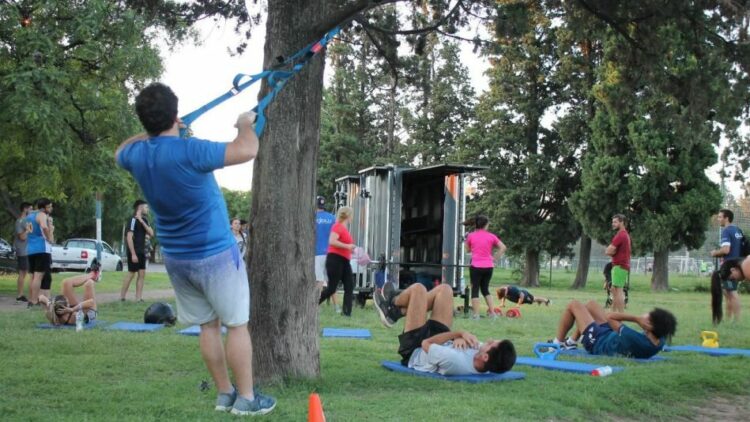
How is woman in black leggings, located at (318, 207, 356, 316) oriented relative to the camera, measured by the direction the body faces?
to the viewer's right

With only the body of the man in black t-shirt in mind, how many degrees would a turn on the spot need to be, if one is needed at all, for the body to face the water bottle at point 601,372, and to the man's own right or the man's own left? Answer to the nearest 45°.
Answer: approximately 45° to the man's own right

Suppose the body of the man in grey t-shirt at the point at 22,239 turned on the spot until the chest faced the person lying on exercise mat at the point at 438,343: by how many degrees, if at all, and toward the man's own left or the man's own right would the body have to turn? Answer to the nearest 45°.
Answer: approximately 90° to the man's own right

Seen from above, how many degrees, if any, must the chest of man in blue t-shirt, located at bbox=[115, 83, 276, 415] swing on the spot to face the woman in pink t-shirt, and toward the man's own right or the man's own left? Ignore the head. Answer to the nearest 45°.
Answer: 0° — they already face them

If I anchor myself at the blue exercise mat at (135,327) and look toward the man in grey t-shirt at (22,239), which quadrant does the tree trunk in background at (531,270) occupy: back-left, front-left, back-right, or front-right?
front-right

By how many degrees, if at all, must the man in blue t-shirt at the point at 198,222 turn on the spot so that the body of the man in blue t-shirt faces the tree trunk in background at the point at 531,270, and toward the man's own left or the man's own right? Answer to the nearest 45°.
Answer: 0° — they already face it

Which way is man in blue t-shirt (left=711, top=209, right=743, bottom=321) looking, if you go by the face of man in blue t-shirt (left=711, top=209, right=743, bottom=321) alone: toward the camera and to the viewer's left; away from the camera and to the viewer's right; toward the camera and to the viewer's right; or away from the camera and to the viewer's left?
toward the camera and to the viewer's left

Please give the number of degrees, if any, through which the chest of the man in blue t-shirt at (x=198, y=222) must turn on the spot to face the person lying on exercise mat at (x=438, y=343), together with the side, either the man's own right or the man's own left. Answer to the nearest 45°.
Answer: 0° — they already face them

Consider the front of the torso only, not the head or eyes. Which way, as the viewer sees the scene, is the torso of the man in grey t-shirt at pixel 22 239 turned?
to the viewer's right

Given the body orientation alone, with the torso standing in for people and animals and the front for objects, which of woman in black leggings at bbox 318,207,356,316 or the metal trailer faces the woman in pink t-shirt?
the woman in black leggings

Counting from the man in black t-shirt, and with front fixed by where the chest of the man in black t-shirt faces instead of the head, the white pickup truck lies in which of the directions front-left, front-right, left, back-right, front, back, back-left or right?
left
